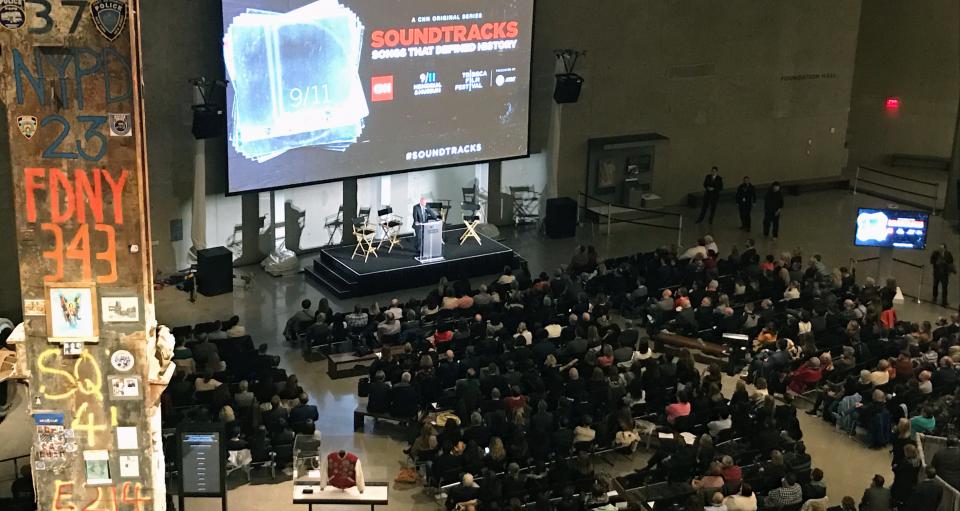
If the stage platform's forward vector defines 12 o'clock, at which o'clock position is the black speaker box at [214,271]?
The black speaker box is roughly at 4 o'clock from the stage platform.

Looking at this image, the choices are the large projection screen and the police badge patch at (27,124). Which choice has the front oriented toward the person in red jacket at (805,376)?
the large projection screen

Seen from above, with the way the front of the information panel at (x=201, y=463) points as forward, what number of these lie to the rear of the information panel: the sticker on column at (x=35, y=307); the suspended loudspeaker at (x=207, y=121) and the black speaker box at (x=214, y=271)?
2

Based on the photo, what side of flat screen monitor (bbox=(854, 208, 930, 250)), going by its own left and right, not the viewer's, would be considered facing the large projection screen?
right

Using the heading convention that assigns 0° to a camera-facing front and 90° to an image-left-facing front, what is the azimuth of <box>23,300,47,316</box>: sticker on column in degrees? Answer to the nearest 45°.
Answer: approximately 0°

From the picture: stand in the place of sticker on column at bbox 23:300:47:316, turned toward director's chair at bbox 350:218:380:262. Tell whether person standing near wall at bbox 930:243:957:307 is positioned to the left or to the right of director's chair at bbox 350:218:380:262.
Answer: right

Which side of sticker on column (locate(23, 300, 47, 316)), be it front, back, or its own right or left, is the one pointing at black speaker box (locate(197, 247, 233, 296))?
back

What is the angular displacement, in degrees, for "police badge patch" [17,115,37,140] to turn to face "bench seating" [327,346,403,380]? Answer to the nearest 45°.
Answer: approximately 135° to its left
